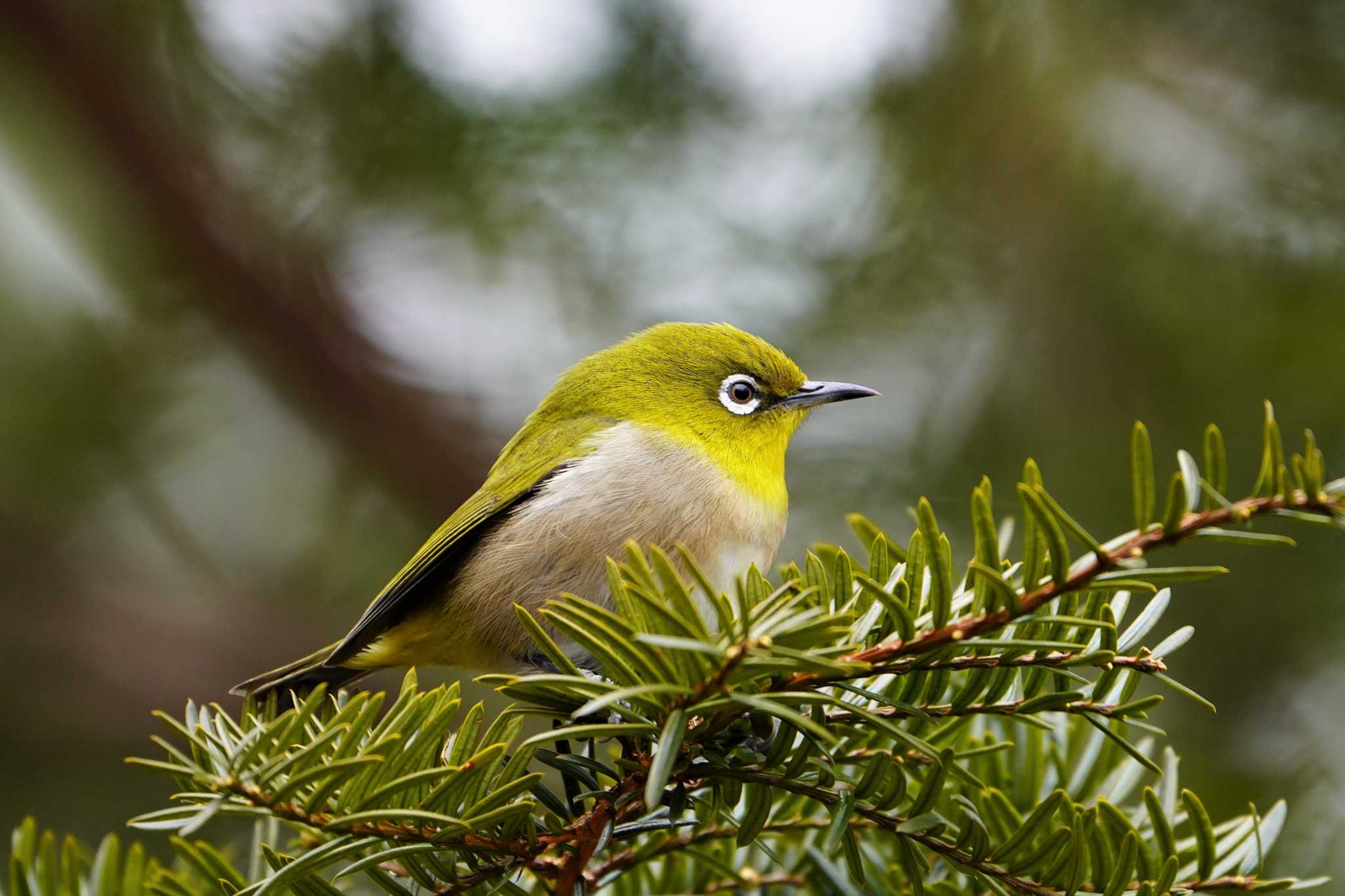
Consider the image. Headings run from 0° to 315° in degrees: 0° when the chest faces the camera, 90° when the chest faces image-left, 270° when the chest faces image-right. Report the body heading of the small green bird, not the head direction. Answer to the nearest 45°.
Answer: approximately 270°
